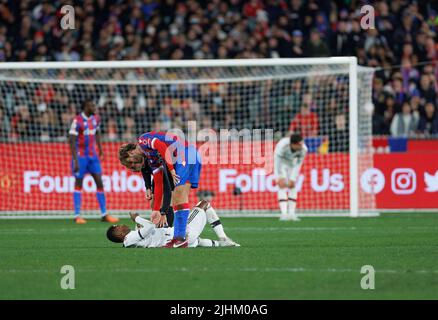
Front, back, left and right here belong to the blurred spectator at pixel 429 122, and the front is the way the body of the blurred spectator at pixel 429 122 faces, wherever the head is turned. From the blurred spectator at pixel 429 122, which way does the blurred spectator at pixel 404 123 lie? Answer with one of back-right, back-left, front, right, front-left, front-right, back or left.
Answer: right

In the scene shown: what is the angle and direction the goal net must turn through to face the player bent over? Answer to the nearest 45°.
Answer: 0° — it already faces them

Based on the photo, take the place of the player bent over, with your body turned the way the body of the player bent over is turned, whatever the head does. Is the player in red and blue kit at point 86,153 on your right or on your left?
on your right

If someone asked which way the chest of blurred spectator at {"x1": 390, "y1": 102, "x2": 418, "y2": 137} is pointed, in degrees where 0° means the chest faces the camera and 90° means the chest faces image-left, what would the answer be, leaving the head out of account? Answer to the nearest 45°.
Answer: approximately 0°

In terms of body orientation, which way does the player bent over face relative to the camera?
to the viewer's left

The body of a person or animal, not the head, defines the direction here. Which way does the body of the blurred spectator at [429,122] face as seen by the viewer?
toward the camera

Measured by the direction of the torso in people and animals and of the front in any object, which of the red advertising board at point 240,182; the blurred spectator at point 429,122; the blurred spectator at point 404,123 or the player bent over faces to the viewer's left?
the player bent over

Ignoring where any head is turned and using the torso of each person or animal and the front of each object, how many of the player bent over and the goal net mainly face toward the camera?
1

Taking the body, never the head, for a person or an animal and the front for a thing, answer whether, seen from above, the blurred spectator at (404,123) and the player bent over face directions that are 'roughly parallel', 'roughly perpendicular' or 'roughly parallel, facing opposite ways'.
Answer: roughly perpendicular

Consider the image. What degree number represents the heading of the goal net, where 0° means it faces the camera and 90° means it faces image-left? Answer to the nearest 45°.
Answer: approximately 0°

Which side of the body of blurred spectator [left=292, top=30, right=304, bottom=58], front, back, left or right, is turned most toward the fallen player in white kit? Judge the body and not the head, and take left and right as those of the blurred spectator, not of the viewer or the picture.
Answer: front
